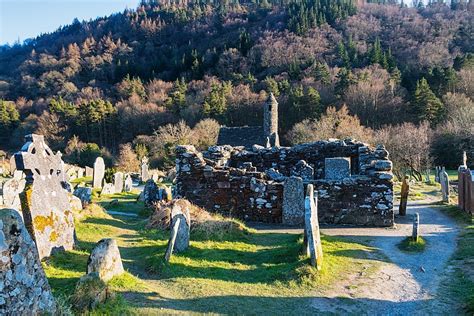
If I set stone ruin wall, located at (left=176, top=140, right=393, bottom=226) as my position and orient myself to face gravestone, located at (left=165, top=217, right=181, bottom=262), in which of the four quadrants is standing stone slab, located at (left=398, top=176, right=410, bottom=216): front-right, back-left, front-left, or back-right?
back-left

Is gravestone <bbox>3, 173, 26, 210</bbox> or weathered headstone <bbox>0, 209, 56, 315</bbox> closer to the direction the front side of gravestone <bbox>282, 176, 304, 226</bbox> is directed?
the weathered headstone

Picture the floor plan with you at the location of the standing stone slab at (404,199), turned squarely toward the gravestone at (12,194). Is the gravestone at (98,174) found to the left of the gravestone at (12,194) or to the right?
right

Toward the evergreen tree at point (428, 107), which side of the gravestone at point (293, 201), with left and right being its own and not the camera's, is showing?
back

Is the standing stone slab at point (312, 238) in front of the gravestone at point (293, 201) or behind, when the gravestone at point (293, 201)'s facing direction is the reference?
in front

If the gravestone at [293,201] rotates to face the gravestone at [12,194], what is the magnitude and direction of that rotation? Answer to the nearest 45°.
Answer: approximately 90° to its right

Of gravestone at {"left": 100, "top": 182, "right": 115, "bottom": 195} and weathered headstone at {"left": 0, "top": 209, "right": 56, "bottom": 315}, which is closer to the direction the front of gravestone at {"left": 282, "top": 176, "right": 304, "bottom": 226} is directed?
the weathered headstone

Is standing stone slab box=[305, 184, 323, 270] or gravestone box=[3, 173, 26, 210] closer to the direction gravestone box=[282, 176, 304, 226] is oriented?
the standing stone slab

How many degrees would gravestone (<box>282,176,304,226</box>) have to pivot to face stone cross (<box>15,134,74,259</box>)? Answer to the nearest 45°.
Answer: approximately 45° to its right

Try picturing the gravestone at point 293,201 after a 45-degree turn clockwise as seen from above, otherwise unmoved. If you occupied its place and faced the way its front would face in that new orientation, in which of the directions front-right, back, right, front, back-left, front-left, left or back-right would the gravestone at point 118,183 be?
right

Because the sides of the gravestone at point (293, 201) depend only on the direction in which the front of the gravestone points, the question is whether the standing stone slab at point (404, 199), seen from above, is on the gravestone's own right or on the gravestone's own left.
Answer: on the gravestone's own left

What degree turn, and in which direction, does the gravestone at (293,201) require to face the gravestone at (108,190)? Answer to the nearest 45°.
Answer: approximately 135° to its right

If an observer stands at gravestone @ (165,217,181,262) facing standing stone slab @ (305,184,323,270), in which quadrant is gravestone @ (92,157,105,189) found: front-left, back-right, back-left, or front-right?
back-left

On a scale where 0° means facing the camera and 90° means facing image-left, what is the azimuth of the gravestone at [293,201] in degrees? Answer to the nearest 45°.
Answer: approximately 0°

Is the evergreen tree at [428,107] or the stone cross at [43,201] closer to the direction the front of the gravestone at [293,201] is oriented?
the stone cross
